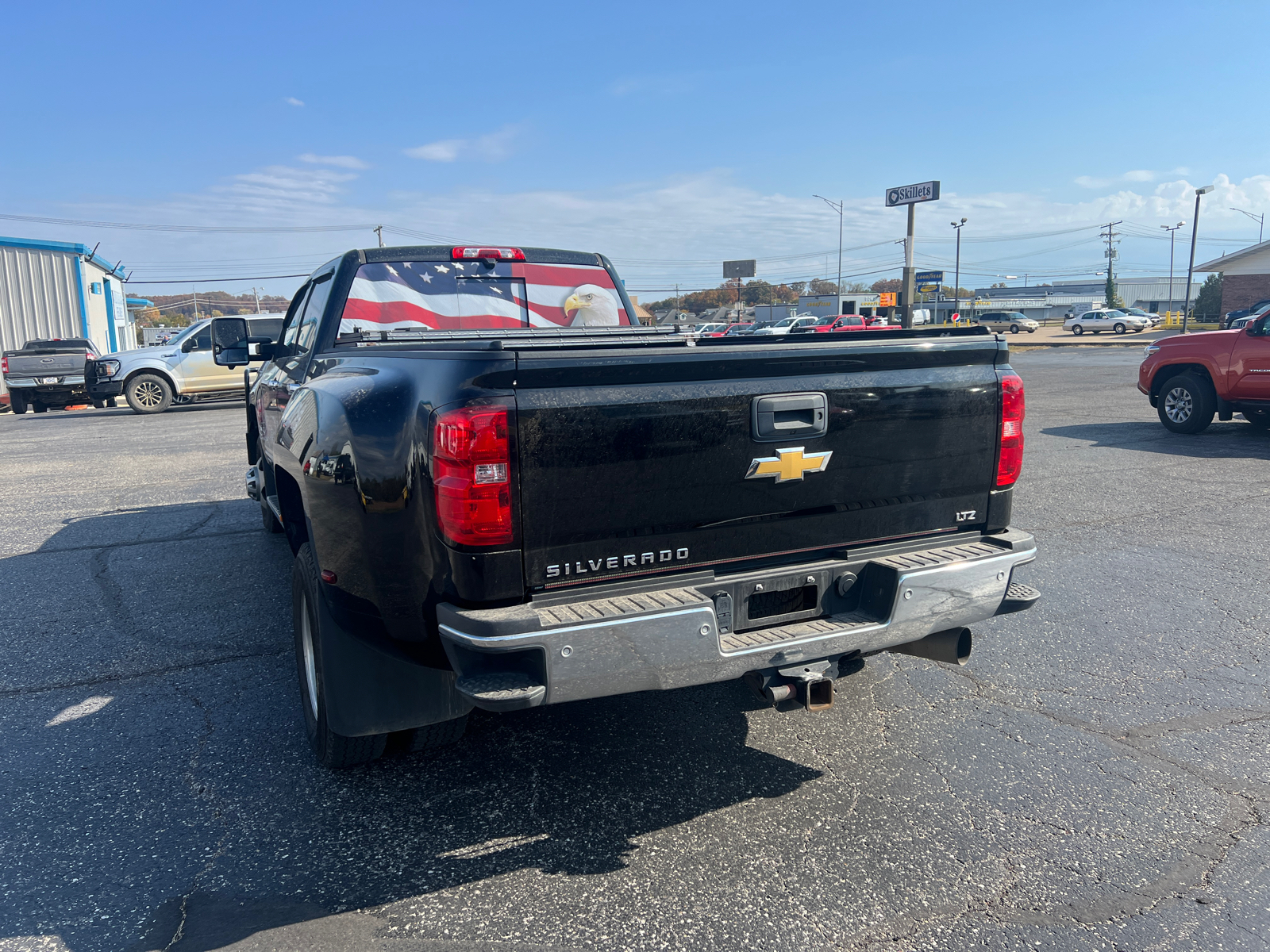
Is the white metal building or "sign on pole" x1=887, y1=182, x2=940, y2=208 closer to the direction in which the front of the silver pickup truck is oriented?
the white metal building

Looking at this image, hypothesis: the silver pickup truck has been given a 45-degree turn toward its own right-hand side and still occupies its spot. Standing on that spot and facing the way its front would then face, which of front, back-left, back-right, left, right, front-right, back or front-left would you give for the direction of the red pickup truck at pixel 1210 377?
back

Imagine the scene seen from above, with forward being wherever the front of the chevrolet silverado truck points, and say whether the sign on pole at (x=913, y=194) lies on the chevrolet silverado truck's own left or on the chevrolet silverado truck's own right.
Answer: on the chevrolet silverado truck's own right

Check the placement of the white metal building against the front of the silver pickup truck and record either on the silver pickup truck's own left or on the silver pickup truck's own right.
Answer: on the silver pickup truck's own right

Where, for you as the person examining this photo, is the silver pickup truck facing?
facing to the left of the viewer

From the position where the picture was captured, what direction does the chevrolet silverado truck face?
facing away from the viewer and to the left of the viewer

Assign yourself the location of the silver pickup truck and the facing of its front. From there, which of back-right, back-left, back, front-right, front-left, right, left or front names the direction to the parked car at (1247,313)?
back

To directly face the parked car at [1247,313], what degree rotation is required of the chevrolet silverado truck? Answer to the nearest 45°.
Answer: approximately 90° to its right

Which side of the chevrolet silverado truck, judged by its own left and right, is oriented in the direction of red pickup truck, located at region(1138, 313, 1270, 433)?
right

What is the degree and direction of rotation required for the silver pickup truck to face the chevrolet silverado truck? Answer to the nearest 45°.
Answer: approximately 90° to its left

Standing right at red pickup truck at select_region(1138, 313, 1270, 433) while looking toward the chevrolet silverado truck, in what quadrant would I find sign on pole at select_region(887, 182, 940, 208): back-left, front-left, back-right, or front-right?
back-right

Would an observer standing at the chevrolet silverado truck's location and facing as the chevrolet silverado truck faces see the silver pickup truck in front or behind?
in front

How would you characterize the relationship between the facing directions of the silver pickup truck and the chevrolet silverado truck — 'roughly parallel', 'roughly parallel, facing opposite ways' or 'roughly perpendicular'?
roughly perpendicular

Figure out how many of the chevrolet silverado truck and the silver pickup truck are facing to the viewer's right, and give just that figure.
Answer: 0
